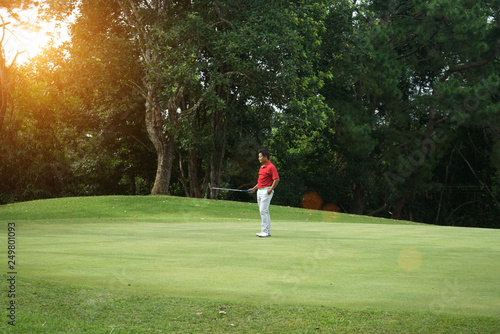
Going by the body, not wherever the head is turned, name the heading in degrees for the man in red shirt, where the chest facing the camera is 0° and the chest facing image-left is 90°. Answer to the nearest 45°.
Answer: approximately 45°
